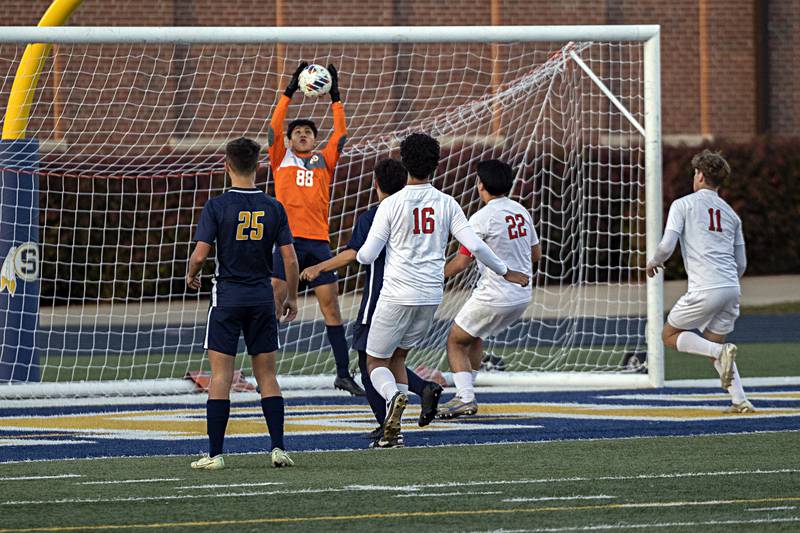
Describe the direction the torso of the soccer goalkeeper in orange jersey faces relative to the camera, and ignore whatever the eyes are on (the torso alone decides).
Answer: toward the camera

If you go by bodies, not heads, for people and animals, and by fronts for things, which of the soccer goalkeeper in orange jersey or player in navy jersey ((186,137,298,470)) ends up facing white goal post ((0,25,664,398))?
the player in navy jersey

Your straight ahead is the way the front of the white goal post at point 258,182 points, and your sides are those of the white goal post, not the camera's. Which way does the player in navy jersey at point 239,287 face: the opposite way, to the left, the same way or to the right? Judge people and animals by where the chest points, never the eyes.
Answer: the opposite way

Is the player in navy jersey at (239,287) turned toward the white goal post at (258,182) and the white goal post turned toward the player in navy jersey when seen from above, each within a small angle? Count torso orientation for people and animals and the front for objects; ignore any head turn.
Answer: yes

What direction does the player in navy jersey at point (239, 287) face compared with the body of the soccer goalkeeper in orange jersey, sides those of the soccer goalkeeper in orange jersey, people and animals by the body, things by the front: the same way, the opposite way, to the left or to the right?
the opposite way

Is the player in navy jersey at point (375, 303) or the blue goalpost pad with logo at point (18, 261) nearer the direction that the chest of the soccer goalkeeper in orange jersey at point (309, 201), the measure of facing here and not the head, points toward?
the player in navy jersey

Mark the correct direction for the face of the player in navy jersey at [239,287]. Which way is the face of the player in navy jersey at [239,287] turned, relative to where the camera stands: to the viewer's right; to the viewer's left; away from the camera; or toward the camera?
away from the camera

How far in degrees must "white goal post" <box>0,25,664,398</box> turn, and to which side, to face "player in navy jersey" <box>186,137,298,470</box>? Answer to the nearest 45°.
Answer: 0° — it already faces them

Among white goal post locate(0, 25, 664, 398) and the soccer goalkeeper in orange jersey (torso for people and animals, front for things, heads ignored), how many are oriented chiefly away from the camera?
0

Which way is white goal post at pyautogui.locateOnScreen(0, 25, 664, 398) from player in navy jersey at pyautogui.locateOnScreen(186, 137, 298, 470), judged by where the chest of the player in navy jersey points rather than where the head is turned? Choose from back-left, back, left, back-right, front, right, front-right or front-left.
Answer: front

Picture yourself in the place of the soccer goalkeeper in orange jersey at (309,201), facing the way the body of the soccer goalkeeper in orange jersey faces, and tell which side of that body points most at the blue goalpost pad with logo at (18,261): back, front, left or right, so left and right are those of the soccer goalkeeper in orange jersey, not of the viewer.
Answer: right

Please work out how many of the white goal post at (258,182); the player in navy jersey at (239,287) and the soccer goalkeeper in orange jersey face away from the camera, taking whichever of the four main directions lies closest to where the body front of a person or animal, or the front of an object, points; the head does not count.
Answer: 1

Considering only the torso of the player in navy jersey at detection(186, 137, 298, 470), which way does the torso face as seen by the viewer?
away from the camera
